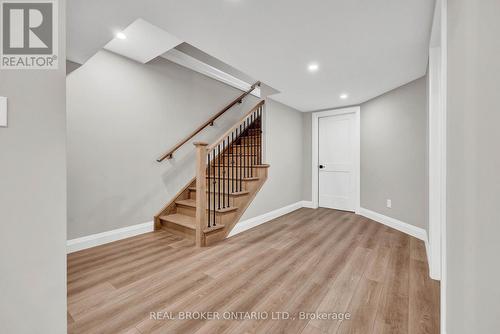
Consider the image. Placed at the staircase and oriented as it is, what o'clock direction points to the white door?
The white door is roughly at 7 o'clock from the staircase.

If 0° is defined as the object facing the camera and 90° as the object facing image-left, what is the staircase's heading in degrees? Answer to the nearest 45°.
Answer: approximately 45°
